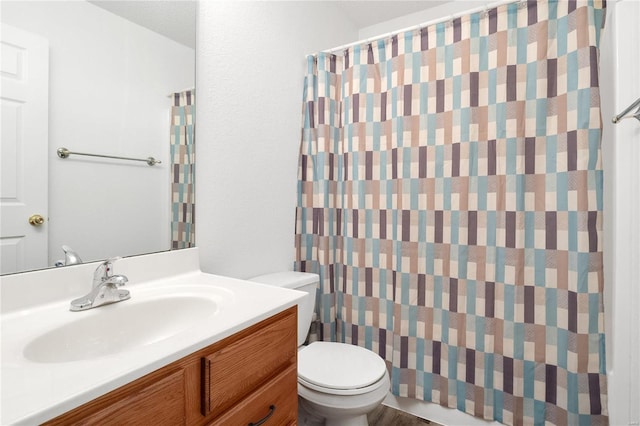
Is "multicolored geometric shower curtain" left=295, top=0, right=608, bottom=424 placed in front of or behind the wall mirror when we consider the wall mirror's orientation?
in front

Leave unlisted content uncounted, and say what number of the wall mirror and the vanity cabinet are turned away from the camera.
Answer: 0

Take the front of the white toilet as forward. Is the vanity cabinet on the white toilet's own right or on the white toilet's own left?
on the white toilet's own right

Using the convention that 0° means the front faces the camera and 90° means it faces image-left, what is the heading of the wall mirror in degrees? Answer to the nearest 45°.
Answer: approximately 315°

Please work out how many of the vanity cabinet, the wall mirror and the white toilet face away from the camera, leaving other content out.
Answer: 0

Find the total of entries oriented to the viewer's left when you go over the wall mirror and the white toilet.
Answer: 0

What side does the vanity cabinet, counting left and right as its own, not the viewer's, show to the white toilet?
left

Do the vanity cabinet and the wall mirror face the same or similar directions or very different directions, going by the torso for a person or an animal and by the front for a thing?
same or similar directions

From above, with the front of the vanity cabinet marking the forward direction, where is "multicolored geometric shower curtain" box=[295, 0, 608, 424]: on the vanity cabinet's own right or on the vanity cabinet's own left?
on the vanity cabinet's own left

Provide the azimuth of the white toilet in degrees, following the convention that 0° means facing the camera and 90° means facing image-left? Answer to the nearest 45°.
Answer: approximately 315°

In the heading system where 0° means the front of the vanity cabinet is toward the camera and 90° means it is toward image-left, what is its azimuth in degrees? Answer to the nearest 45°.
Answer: approximately 315°
